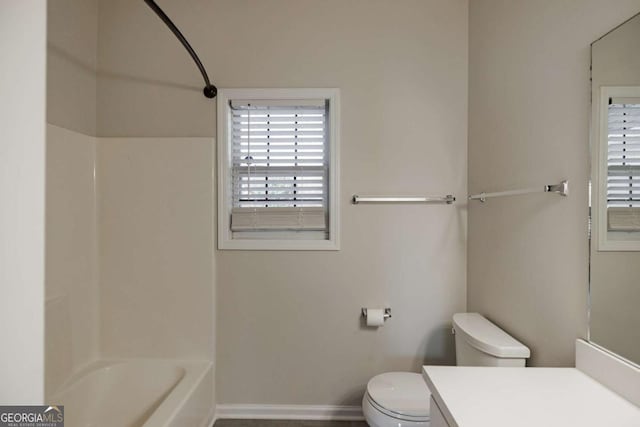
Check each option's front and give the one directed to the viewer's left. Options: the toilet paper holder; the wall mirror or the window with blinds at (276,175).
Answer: the wall mirror

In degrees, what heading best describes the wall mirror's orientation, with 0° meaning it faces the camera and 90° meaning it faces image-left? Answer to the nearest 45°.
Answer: approximately 90°

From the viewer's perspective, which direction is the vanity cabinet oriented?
to the viewer's left

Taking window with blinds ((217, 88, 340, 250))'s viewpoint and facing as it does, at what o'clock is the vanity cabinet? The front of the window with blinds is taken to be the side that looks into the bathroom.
The vanity cabinet is roughly at 11 o'clock from the window with blinds.
